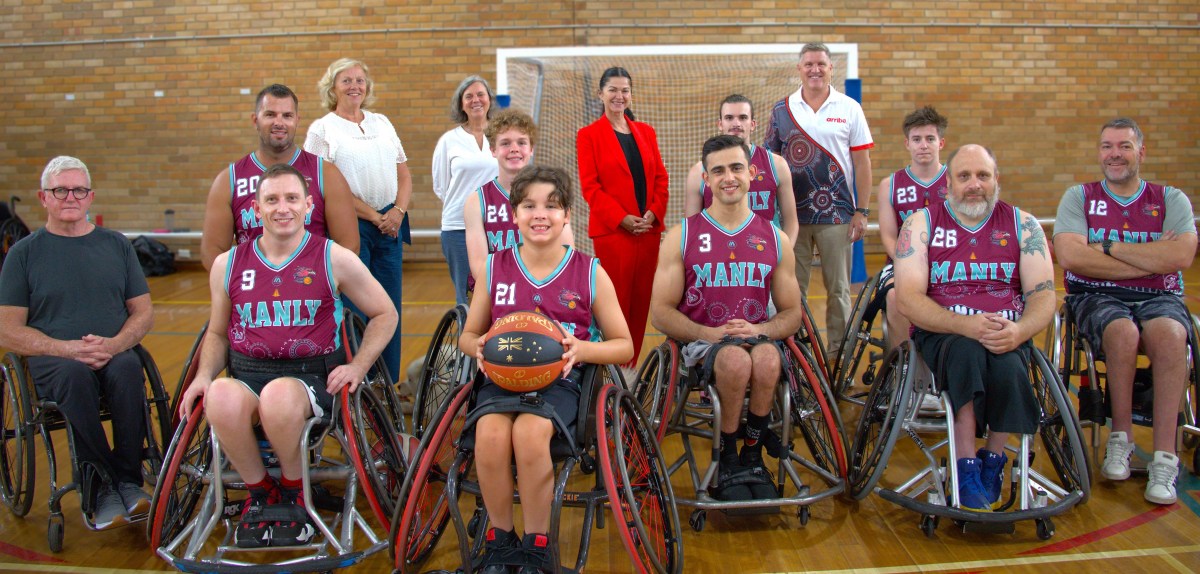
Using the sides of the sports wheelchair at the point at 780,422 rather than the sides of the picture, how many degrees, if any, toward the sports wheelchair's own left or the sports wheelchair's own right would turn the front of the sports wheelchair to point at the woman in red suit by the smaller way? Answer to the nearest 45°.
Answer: approximately 135° to the sports wheelchair's own right

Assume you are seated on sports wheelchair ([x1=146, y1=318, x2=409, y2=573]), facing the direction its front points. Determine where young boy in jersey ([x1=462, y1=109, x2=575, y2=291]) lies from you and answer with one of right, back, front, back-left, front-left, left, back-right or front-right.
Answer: back-left

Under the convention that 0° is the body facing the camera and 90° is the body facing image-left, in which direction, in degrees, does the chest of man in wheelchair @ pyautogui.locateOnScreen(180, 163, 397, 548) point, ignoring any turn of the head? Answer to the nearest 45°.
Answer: approximately 0°

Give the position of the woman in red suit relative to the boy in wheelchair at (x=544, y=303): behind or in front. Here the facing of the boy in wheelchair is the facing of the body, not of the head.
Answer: behind

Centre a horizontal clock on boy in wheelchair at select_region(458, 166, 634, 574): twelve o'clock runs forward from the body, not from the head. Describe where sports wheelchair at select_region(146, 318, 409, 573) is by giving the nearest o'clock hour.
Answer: The sports wheelchair is roughly at 3 o'clock from the boy in wheelchair.

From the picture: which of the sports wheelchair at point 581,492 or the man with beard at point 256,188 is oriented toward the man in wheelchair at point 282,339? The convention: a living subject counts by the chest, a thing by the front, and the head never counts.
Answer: the man with beard

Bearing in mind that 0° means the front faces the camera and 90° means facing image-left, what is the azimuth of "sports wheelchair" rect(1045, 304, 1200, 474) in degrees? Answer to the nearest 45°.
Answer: approximately 0°
